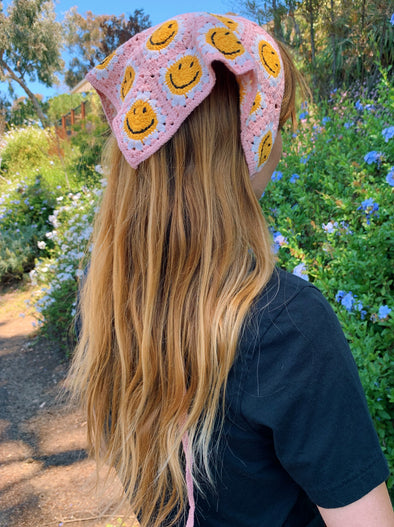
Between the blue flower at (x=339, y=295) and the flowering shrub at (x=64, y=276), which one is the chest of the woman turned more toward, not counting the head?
the blue flower

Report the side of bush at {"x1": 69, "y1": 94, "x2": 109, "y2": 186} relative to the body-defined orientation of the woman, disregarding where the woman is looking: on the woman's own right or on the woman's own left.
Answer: on the woman's own left

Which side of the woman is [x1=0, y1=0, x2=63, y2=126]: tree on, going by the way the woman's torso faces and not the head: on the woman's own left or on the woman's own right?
on the woman's own left

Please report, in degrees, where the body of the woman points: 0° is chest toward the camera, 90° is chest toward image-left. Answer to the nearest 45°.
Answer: approximately 225°

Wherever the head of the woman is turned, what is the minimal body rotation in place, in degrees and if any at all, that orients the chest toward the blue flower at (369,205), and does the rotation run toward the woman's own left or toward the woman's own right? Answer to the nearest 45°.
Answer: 0° — they already face it

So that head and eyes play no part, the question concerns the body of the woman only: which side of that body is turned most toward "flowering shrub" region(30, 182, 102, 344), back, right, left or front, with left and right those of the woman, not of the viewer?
left

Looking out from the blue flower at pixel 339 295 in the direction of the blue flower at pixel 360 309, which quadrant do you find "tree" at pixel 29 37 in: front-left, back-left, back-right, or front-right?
back-left

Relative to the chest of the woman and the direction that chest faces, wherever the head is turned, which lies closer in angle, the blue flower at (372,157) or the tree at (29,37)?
the blue flower

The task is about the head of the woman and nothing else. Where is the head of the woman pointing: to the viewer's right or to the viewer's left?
to the viewer's right
